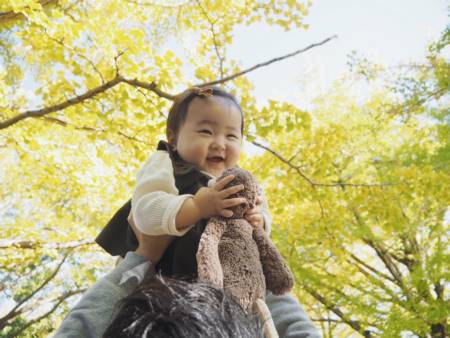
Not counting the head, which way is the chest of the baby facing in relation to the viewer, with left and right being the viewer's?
facing the viewer and to the right of the viewer

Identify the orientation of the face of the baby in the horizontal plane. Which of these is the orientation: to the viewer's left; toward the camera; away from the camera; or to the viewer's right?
toward the camera
